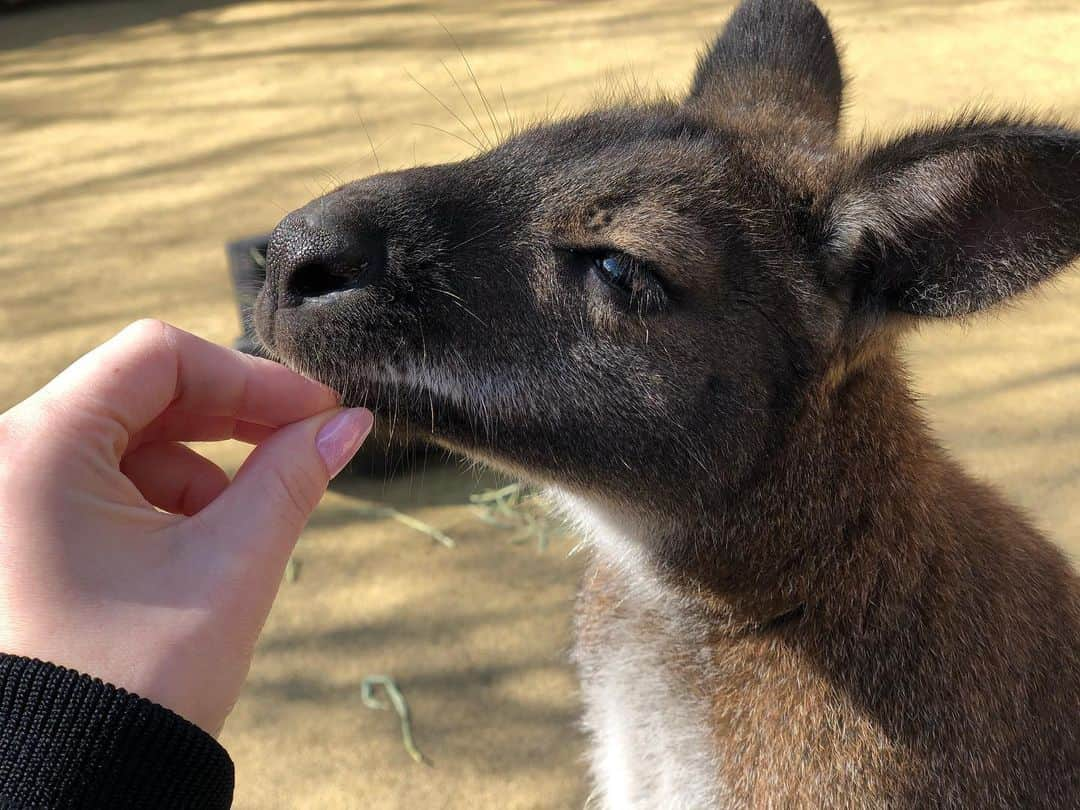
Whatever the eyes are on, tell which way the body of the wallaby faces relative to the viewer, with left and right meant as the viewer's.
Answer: facing to the left of the viewer
